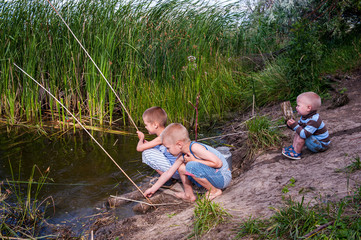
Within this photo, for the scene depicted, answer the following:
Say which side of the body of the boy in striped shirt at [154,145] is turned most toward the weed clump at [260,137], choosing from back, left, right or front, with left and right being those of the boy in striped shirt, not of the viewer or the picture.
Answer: back

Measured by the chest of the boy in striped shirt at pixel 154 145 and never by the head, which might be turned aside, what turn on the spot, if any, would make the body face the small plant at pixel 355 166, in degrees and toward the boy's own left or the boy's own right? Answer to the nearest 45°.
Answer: approximately 135° to the boy's own left

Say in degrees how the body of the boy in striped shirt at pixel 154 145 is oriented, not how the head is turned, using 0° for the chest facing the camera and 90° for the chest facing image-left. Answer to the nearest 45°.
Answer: approximately 90°

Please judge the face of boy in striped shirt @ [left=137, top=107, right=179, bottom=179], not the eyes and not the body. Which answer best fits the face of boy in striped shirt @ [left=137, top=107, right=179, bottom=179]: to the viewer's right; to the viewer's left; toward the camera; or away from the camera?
to the viewer's left

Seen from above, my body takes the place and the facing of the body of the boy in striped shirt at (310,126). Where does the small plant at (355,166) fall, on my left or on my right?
on my left

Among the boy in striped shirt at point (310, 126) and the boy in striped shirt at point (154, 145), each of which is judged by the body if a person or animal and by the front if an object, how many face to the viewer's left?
2

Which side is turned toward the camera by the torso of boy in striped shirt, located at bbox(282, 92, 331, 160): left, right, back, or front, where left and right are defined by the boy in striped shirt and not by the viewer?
left

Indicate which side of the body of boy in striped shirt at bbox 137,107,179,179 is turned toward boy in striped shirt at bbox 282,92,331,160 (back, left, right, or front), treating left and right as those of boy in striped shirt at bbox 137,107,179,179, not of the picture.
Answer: back

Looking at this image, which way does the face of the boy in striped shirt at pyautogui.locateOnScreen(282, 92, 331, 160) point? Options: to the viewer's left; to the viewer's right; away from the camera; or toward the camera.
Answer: to the viewer's left

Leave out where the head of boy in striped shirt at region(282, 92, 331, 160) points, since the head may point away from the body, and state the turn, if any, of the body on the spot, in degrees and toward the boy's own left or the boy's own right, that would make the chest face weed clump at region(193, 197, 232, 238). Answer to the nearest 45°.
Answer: approximately 45° to the boy's own left

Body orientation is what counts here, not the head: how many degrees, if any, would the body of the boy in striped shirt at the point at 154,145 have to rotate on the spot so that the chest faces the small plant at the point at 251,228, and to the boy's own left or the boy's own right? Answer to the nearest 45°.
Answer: approximately 90° to the boy's own left
